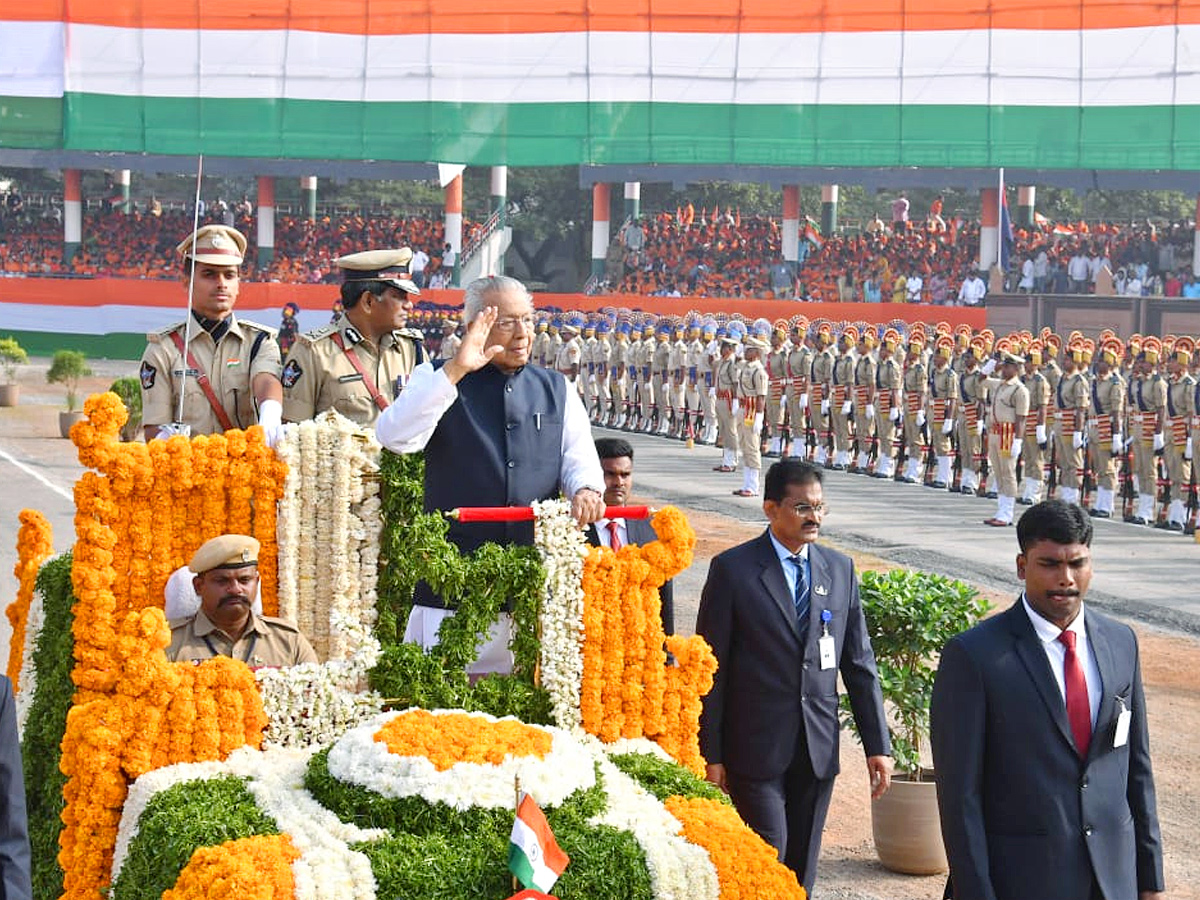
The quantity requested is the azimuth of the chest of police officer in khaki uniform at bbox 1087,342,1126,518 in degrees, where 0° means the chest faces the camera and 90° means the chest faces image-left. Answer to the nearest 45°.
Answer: approximately 45°

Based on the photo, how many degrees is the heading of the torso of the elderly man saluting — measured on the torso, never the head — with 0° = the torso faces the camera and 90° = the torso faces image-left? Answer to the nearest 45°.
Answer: approximately 315°

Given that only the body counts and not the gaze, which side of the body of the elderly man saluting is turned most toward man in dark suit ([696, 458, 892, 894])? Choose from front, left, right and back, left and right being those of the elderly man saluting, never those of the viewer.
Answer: left

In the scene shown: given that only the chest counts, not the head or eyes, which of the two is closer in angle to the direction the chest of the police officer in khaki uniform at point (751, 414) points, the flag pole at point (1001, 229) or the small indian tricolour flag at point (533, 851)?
the small indian tricolour flag

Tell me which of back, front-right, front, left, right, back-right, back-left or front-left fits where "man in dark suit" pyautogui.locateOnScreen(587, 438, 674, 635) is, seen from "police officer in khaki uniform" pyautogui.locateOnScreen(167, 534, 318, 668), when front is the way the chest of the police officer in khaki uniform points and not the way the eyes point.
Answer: back-left

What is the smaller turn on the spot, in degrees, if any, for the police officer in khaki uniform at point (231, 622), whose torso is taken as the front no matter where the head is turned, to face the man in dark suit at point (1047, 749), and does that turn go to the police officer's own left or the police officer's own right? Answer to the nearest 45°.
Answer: approximately 45° to the police officer's own left

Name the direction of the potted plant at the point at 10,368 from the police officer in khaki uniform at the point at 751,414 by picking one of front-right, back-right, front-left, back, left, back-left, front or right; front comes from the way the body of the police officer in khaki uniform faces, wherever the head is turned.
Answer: right

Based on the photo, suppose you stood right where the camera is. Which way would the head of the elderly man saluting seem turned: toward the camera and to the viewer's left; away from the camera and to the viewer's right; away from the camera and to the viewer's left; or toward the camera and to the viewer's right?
toward the camera and to the viewer's right

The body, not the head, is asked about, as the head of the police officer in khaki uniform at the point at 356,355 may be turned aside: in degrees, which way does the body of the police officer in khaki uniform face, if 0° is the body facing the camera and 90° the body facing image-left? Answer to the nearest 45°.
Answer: approximately 315°

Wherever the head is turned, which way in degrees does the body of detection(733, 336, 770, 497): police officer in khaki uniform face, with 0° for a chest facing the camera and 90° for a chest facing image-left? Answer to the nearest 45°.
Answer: approximately 45°

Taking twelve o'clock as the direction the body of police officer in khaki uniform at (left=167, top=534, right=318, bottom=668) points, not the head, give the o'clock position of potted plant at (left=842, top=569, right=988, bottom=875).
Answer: The potted plant is roughly at 8 o'clock from the police officer in khaki uniform.
